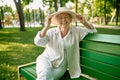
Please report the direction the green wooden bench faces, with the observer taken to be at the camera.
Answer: facing the viewer and to the left of the viewer

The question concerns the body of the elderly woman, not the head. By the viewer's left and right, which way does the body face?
facing the viewer
